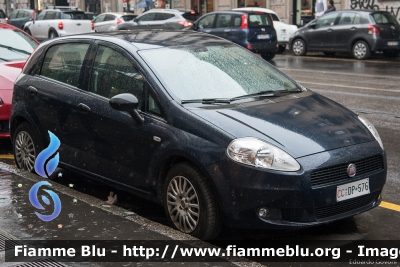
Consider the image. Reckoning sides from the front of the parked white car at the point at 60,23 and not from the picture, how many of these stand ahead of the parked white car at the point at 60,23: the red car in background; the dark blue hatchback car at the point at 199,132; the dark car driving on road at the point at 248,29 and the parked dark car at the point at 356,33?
0

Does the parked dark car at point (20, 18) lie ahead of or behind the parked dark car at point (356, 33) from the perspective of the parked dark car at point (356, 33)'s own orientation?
ahead

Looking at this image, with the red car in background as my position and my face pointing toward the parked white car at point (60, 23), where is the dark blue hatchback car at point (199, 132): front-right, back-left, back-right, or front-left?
back-right

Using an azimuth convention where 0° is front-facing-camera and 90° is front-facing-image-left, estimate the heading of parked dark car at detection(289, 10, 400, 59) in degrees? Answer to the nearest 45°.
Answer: approximately 135°

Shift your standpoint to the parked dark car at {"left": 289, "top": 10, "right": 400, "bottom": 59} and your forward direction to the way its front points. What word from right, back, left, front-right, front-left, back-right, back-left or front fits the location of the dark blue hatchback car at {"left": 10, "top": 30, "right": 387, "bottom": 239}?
back-left

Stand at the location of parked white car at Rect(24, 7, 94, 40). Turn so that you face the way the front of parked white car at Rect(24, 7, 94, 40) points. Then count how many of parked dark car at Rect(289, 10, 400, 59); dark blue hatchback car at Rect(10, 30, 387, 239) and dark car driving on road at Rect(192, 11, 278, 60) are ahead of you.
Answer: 0

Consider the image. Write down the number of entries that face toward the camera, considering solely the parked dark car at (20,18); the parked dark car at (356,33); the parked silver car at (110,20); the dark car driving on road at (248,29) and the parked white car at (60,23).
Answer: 0

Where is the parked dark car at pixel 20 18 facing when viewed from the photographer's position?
facing away from the viewer and to the left of the viewer

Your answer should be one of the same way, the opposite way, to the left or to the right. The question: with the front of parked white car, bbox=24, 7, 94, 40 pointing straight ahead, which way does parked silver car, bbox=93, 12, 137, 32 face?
the same way

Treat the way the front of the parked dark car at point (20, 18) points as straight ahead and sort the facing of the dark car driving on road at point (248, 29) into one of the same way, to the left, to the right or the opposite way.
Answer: the same way

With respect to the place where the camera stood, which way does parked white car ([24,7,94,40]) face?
facing away from the viewer and to the left of the viewer

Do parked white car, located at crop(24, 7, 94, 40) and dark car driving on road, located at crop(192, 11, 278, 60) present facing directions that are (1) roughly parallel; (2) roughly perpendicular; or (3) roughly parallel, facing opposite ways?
roughly parallel

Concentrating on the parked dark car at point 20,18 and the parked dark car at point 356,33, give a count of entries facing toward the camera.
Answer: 0

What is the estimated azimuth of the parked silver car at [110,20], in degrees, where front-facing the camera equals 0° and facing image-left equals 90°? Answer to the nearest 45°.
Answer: approximately 135°

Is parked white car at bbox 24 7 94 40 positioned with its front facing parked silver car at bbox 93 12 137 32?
no

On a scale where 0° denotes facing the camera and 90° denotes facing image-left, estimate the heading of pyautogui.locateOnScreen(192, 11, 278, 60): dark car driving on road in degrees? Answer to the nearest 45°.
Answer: approximately 135°

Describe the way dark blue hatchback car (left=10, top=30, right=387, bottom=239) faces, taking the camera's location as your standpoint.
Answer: facing the viewer and to the right of the viewer
